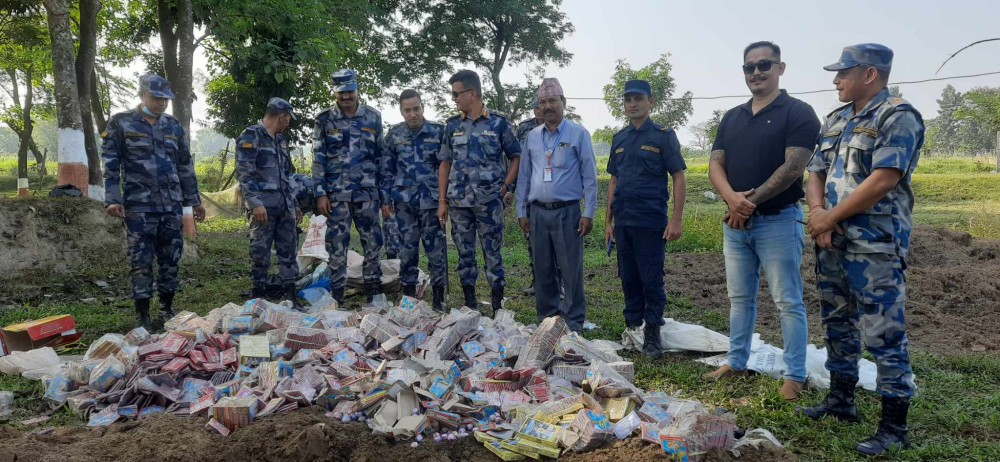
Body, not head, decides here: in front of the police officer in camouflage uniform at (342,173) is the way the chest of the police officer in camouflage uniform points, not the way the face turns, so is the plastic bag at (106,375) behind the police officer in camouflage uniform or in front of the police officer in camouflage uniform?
in front

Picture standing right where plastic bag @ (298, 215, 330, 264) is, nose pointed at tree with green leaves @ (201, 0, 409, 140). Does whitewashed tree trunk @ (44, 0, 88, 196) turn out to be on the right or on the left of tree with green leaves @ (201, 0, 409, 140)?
left

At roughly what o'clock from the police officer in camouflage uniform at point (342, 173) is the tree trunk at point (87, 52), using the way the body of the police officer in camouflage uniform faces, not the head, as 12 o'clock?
The tree trunk is roughly at 5 o'clock from the police officer in camouflage uniform.

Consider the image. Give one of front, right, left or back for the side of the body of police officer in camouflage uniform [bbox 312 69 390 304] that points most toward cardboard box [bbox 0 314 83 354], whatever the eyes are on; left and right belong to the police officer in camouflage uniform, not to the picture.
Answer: right

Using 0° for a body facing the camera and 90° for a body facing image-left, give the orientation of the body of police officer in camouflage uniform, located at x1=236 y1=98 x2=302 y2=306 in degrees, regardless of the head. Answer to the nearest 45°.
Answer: approximately 315°

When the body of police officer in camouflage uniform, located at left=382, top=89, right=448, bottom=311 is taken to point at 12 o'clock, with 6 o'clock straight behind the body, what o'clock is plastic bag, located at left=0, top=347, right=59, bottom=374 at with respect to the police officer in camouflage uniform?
The plastic bag is roughly at 2 o'clock from the police officer in camouflage uniform.

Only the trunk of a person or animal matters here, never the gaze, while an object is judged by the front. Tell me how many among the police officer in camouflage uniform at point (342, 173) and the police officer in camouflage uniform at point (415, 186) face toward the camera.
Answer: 2

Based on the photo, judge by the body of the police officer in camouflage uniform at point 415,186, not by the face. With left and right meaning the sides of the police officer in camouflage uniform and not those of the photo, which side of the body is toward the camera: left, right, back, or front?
front

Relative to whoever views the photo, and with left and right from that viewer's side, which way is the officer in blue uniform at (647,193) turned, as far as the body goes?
facing the viewer and to the left of the viewer

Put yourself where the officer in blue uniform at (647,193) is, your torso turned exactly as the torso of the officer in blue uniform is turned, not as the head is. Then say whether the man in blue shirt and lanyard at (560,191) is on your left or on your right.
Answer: on your right

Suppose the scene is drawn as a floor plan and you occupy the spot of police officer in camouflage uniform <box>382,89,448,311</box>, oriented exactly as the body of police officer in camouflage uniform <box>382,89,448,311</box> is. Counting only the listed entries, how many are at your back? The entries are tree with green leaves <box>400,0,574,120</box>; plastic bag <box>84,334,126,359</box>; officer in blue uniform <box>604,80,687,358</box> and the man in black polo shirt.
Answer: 1
